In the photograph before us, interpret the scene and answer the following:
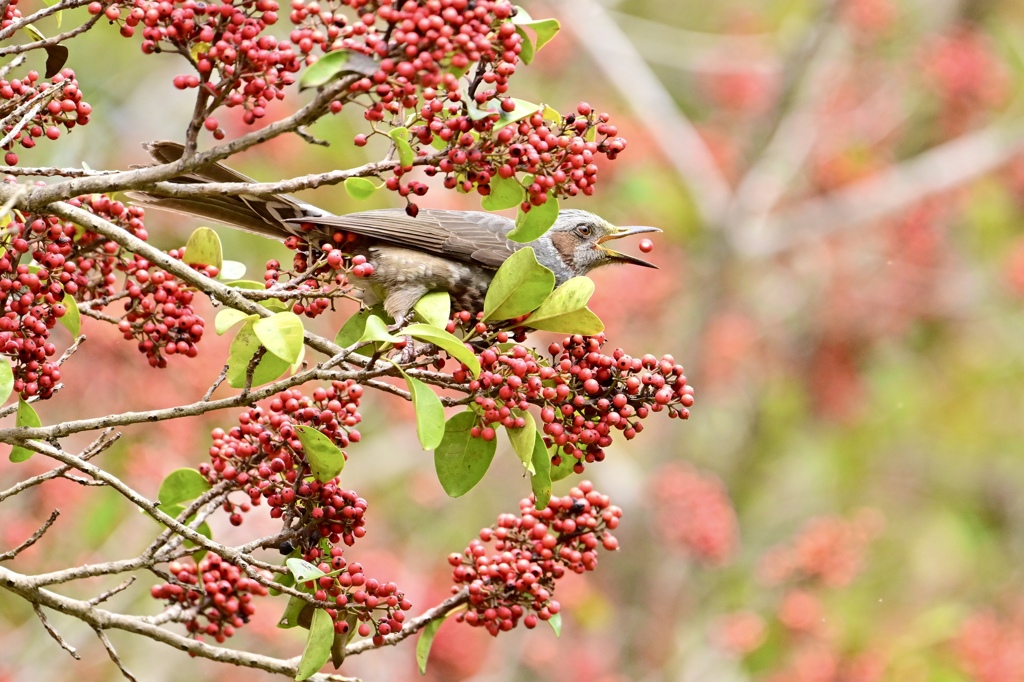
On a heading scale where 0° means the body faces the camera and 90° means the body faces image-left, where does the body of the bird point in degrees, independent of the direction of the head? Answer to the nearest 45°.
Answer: approximately 270°
